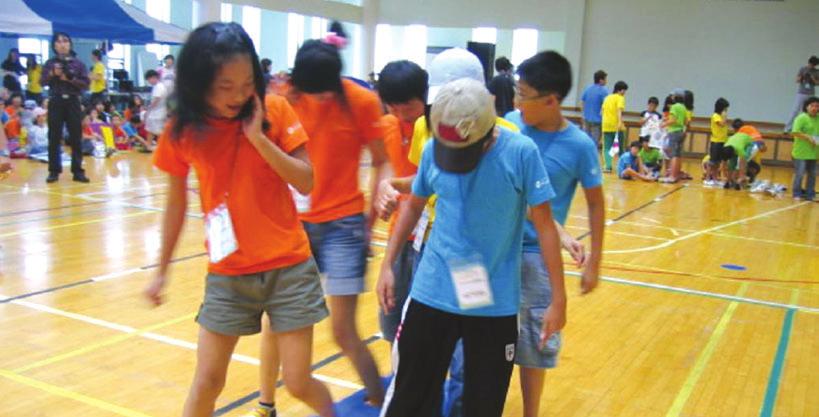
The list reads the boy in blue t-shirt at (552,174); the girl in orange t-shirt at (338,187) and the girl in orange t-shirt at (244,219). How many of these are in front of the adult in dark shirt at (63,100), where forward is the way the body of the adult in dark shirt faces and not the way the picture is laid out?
3

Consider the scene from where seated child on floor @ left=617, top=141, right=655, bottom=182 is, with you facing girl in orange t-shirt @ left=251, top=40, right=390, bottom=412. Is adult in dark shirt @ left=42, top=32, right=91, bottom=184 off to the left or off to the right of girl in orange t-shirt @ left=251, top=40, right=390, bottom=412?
right

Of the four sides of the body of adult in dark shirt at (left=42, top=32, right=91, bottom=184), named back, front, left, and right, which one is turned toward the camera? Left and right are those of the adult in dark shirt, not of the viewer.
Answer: front

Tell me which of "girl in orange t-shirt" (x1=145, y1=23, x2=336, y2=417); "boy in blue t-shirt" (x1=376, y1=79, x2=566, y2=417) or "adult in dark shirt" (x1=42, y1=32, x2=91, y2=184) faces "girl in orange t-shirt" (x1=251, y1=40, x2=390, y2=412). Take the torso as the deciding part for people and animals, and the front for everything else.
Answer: the adult in dark shirt

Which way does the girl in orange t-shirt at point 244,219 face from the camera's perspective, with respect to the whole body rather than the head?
toward the camera

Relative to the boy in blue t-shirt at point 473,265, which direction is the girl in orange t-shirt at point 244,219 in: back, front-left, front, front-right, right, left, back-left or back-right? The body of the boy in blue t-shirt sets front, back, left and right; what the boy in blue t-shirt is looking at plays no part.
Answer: right

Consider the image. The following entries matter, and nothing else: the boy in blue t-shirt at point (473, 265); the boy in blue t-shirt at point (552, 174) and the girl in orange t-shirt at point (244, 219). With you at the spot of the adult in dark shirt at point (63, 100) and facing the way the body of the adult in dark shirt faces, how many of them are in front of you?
3

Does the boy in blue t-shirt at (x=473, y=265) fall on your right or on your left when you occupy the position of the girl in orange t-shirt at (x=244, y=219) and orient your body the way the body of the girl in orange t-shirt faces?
on your left

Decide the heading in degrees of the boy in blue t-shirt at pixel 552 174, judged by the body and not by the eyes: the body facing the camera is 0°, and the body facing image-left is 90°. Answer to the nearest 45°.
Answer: approximately 45°

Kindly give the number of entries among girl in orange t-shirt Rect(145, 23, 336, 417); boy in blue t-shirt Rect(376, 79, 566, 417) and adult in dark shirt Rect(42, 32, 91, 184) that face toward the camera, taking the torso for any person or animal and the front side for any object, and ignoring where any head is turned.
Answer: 3

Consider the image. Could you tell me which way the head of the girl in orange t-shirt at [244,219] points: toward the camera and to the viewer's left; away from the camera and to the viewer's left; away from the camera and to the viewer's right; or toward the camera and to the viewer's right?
toward the camera and to the viewer's right

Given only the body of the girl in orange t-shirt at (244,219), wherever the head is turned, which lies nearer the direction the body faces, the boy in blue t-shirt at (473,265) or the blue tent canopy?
the boy in blue t-shirt

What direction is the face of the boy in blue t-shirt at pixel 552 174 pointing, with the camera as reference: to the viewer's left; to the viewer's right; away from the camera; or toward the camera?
to the viewer's left

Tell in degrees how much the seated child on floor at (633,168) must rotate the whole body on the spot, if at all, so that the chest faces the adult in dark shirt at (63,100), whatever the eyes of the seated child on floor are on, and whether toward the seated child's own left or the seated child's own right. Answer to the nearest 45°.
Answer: approximately 90° to the seated child's own right

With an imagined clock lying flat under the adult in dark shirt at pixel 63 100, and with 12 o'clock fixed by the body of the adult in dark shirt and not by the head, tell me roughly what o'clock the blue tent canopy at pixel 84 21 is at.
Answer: The blue tent canopy is roughly at 6 o'clock from the adult in dark shirt.
